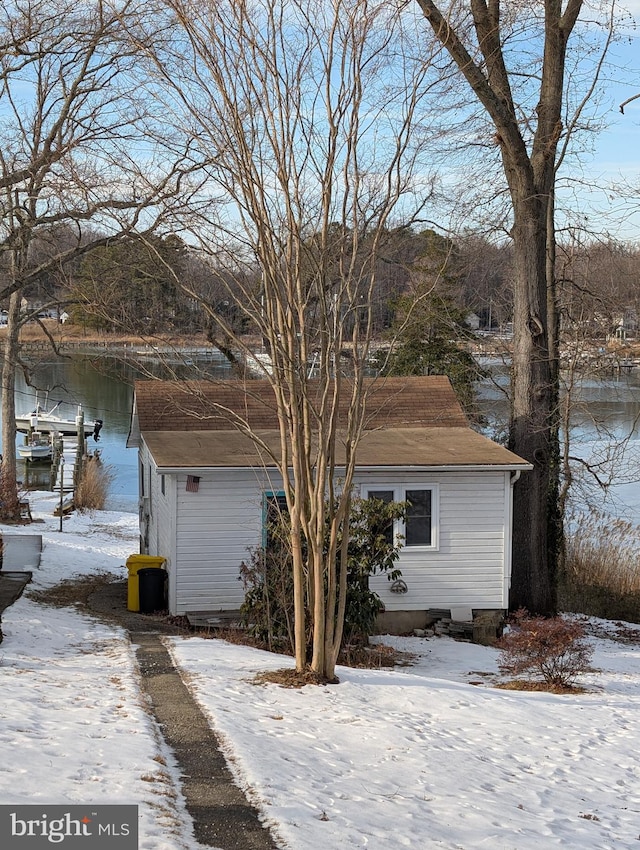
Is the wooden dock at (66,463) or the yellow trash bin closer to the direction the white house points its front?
the yellow trash bin

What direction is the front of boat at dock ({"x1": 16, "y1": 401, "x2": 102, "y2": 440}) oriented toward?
to the viewer's left

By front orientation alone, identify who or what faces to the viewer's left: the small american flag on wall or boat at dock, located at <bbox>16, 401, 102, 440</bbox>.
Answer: the boat at dock

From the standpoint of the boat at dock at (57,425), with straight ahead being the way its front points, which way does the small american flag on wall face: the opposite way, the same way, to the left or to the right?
to the left

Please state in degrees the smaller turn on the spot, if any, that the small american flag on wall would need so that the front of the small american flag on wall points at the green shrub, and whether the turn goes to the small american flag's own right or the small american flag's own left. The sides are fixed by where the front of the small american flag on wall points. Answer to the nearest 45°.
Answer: approximately 45° to the small american flag's own left

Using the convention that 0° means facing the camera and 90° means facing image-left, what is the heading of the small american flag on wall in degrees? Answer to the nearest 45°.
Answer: approximately 0°

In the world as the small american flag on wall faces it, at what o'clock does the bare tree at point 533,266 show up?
The bare tree is roughly at 8 o'clock from the small american flag on wall.

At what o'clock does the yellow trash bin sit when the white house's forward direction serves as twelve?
The yellow trash bin is roughly at 3 o'clock from the white house.

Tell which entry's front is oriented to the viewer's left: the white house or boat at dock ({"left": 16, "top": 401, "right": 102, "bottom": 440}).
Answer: the boat at dock

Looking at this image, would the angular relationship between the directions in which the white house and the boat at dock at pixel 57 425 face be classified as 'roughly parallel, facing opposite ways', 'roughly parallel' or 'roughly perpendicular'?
roughly perpendicular

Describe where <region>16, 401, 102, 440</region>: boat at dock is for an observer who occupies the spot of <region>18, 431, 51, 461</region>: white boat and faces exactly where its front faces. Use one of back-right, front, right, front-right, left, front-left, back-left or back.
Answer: back
